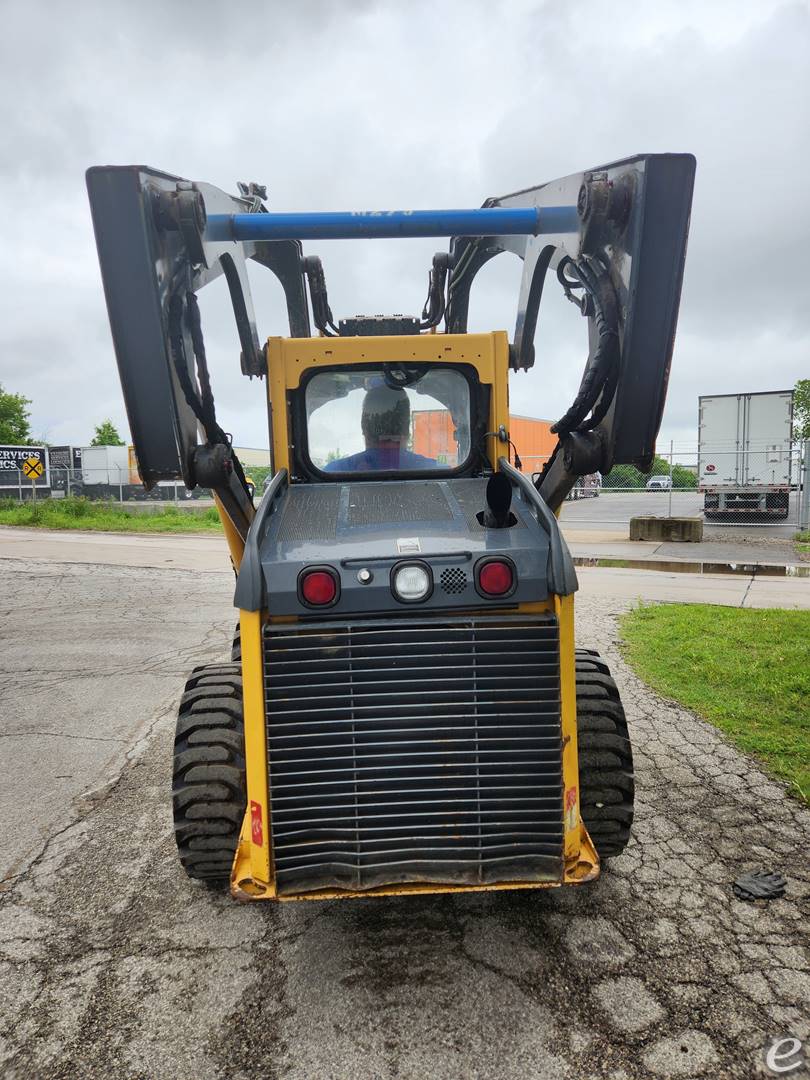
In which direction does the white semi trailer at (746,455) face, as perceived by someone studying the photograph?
facing away from the viewer

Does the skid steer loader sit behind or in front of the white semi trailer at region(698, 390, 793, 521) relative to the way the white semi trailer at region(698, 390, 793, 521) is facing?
behind

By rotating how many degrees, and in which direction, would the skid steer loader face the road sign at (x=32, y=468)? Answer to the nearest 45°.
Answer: approximately 45° to its left

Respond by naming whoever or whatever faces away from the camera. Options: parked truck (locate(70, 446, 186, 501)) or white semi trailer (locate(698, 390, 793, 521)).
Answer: the white semi trailer

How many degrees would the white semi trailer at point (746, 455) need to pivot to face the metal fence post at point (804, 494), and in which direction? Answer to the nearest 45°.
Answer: approximately 135° to its right

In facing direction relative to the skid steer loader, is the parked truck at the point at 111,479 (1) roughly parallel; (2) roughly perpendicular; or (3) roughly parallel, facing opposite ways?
roughly perpendicular

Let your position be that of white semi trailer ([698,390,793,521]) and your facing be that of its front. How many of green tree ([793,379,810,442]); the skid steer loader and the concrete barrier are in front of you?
1

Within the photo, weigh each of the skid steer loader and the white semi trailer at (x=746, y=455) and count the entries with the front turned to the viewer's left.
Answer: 0

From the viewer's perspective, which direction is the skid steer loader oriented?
away from the camera
